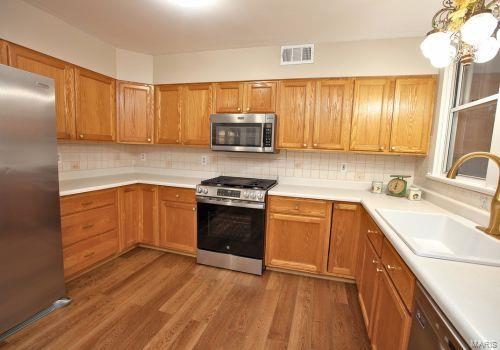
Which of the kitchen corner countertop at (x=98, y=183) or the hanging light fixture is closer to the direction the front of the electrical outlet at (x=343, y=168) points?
the hanging light fixture

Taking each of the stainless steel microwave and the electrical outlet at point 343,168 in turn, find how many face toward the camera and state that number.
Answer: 2

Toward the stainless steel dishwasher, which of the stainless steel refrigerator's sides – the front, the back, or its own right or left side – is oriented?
front

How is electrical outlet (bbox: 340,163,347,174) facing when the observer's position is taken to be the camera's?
facing the viewer

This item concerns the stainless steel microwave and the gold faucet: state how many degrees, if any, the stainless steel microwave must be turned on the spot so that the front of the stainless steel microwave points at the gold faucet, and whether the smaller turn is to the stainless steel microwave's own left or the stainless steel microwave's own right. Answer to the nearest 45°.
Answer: approximately 45° to the stainless steel microwave's own left

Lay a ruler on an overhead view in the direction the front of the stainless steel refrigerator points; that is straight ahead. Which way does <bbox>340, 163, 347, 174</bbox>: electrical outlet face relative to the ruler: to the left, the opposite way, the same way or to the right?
to the right

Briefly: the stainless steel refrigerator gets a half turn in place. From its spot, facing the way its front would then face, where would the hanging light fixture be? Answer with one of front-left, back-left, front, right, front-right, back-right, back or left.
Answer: back

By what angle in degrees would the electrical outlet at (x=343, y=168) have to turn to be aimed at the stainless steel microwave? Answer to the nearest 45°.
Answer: approximately 45° to its right

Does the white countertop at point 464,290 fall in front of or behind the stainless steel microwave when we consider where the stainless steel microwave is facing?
in front

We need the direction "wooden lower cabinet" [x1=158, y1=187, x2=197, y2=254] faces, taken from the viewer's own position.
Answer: facing the viewer and to the left of the viewer

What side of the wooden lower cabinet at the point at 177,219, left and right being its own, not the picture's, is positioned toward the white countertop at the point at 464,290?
left

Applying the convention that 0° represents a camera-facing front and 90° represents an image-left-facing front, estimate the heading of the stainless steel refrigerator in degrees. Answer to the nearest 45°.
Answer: approximately 315°
